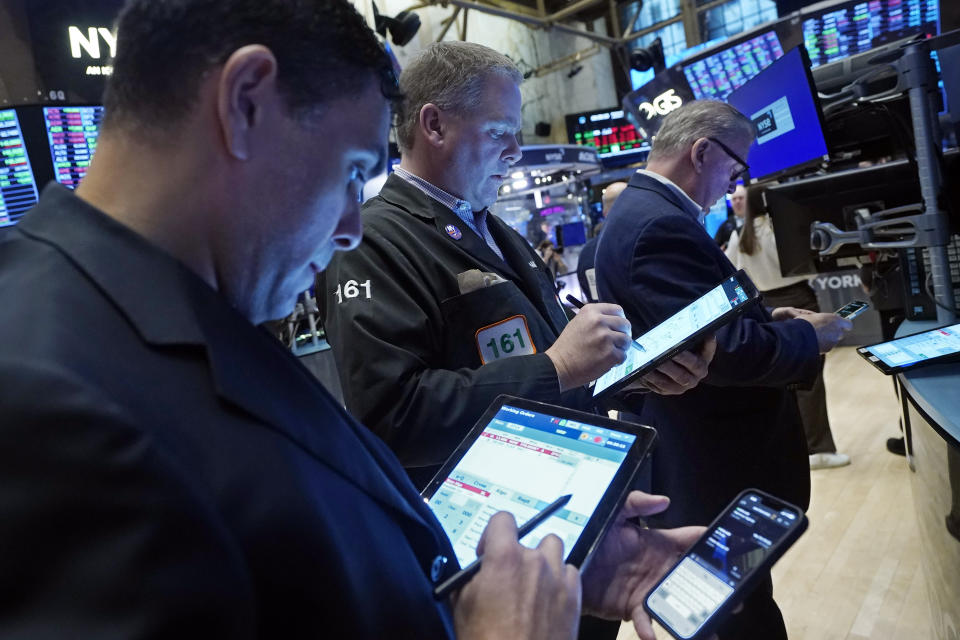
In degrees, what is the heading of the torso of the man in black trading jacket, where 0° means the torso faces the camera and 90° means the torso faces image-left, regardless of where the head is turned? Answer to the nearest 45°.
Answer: approximately 315°

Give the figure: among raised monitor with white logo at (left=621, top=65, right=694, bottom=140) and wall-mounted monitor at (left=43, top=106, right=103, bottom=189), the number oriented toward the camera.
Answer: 2

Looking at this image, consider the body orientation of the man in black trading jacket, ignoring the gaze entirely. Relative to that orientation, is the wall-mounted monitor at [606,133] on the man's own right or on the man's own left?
on the man's own left

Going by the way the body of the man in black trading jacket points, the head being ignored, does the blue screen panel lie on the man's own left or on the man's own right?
on the man's own left

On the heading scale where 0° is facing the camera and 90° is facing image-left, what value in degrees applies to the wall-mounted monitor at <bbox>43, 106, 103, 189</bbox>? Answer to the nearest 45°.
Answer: approximately 0°

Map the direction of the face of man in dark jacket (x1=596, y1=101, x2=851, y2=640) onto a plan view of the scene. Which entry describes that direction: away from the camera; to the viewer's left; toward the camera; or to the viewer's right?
to the viewer's right

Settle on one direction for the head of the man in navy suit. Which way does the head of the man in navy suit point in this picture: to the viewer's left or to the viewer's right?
to the viewer's right
